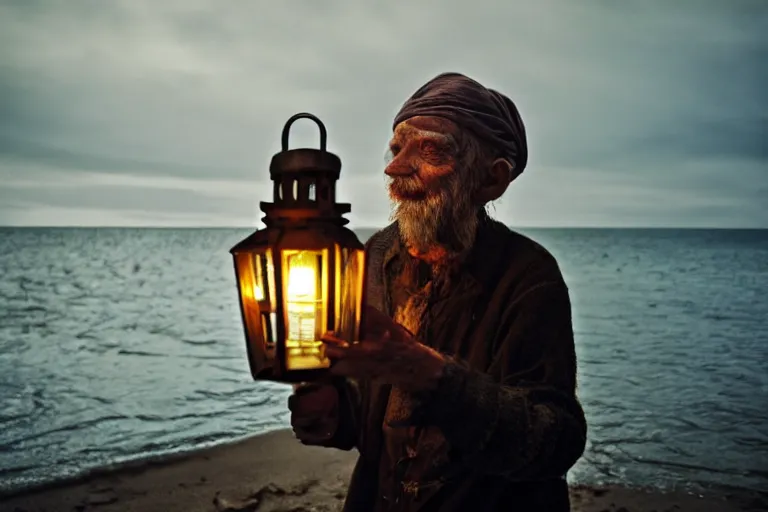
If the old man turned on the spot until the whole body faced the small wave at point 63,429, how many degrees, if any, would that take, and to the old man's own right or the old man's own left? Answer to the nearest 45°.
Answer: approximately 90° to the old man's own right

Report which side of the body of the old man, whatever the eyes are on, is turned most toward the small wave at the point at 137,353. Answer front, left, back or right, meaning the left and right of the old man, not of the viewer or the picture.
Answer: right

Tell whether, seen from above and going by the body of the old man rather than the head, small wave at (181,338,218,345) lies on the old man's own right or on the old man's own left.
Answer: on the old man's own right

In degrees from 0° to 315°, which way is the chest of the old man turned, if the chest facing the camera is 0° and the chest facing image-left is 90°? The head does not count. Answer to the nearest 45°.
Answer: approximately 45°
